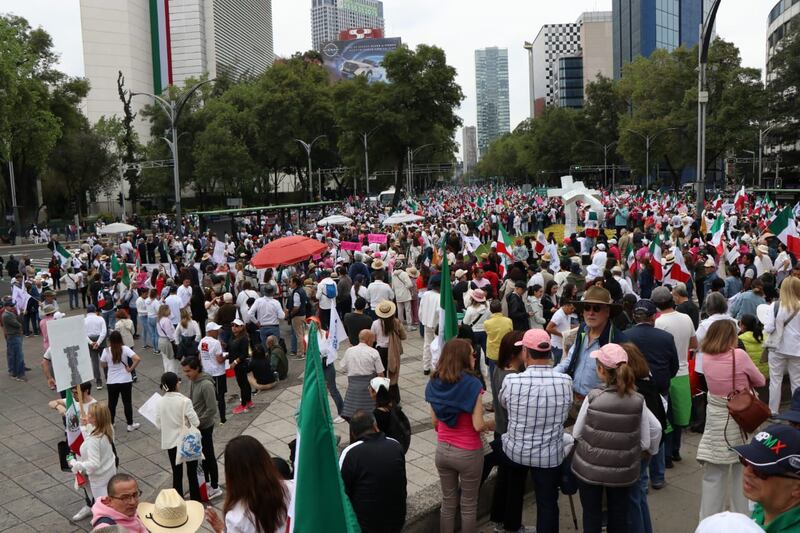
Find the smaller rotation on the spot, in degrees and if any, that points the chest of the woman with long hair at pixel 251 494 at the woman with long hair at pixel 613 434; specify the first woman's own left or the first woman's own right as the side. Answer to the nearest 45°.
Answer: approximately 135° to the first woman's own right

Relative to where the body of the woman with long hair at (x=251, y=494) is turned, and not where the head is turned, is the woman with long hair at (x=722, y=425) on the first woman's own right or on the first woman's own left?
on the first woman's own right

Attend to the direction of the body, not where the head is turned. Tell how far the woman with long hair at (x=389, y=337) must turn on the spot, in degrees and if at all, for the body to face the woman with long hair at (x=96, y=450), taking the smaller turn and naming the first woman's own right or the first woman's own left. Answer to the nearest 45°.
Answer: approximately 135° to the first woman's own left

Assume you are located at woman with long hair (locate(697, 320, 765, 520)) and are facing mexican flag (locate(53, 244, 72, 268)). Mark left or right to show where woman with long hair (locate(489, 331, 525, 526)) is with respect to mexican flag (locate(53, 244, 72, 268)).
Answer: left

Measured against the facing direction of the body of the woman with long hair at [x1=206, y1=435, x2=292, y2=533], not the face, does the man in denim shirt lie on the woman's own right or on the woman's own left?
on the woman's own right

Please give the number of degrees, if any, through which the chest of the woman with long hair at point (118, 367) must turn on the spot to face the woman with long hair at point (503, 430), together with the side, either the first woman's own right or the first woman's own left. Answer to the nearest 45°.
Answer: approximately 135° to the first woman's own right

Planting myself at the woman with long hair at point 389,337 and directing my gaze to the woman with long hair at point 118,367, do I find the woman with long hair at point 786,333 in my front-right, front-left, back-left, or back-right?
back-left

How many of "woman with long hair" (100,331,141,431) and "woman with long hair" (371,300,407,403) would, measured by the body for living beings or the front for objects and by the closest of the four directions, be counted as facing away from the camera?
2

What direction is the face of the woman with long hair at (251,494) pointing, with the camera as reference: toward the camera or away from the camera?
away from the camera

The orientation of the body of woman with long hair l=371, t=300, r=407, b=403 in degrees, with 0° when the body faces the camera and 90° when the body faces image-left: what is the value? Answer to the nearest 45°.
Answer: approximately 180°

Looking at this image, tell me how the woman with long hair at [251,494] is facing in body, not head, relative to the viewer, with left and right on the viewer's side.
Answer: facing away from the viewer and to the left of the viewer

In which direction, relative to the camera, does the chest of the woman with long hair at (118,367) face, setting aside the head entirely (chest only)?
away from the camera
